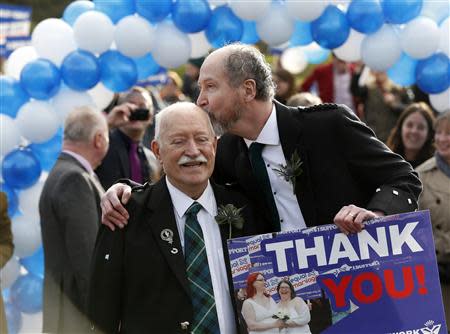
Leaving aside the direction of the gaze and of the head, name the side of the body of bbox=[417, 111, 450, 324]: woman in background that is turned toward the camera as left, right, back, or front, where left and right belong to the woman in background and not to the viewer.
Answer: front

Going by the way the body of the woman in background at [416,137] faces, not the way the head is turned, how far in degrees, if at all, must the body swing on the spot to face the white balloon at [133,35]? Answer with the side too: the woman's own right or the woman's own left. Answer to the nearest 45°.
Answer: approximately 45° to the woman's own right

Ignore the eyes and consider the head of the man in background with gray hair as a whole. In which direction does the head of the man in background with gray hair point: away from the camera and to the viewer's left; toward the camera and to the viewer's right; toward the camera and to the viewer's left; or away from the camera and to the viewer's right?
away from the camera and to the viewer's right

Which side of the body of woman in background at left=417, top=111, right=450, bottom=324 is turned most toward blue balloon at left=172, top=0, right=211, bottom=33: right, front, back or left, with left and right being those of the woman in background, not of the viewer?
right

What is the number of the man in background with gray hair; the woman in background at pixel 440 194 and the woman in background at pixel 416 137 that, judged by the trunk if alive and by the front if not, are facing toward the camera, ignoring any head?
2

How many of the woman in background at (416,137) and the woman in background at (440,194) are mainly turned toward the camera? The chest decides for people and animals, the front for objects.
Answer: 2

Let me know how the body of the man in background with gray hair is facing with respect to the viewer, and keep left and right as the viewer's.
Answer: facing away from the viewer and to the right of the viewer

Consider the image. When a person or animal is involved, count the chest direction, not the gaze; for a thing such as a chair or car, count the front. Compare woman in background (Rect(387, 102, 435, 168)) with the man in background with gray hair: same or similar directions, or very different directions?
very different directions

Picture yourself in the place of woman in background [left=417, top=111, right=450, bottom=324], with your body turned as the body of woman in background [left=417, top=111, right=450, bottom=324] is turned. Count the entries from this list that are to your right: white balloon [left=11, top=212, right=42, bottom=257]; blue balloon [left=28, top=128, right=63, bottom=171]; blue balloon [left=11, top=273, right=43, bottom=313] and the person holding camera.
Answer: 4
